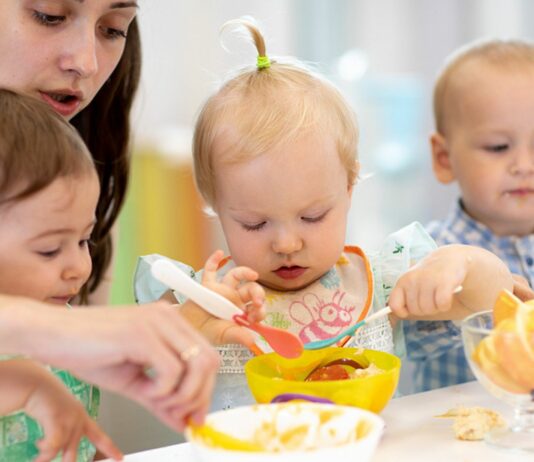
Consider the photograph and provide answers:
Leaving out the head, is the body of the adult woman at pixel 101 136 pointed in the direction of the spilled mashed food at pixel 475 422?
yes

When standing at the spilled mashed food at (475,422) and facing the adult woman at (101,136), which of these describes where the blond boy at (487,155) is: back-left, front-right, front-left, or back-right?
front-right

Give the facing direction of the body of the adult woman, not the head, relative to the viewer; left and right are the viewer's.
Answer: facing the viewer and to the right of the viewer

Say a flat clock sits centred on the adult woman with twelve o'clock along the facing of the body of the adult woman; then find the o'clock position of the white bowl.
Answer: The white bowl is roughly at 1 o'clock from the adult woman.

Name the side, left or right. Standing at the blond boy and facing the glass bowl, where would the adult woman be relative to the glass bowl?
right

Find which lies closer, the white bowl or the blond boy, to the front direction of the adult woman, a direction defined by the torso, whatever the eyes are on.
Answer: the white bowl

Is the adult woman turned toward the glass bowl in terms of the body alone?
yes
